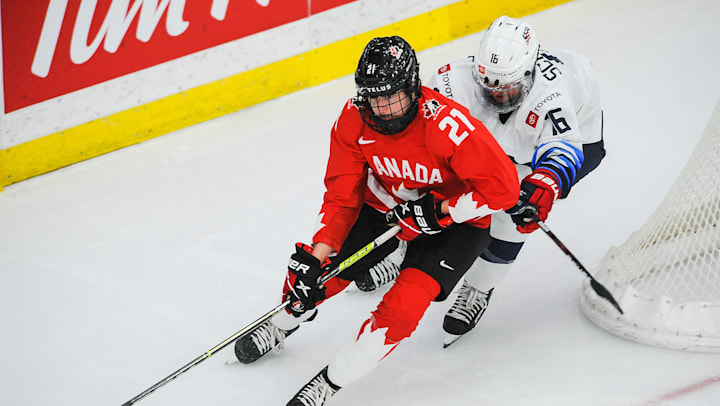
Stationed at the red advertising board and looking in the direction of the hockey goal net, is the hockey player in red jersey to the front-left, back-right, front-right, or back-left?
front-right

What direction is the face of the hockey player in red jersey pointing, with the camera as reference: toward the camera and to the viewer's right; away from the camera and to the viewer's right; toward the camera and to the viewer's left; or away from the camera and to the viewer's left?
toward the camera and to the viewer's left

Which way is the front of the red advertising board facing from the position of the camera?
facing the viewer and to the right of the viewer

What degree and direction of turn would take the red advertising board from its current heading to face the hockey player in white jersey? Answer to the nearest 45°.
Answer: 0° — it already faces them
